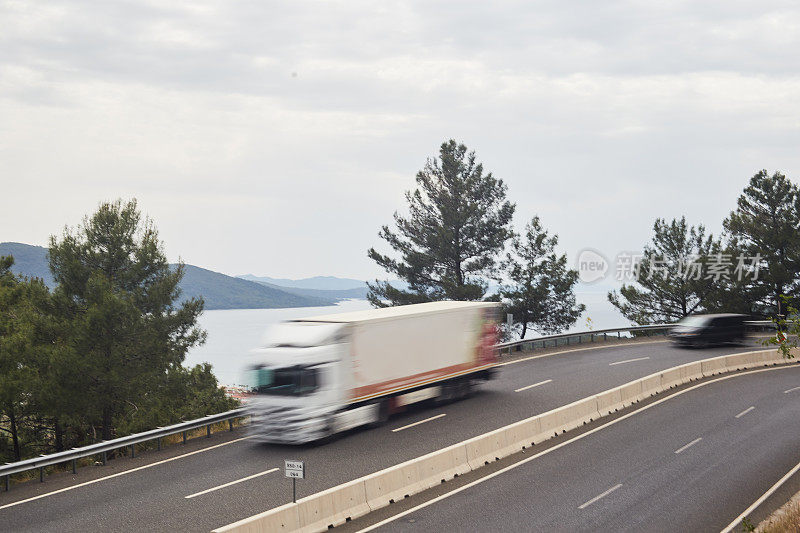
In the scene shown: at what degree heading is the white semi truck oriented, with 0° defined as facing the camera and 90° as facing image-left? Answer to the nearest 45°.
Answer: approximately 45°

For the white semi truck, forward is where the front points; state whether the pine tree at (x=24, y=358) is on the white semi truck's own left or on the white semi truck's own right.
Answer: on the white semi truck's own right

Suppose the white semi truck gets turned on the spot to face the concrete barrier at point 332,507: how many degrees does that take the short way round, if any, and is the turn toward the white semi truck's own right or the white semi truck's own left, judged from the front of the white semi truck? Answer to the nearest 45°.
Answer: approximately 45° to the white semi truck's own left

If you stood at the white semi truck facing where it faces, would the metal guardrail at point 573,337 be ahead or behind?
behind

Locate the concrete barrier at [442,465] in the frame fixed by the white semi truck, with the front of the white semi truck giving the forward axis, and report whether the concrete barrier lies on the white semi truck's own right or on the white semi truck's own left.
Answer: on the white semi truck's own left

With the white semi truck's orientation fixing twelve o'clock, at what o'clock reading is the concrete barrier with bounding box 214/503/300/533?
The concrete barrier is roughly at 11 o'clock from the white semi truck.

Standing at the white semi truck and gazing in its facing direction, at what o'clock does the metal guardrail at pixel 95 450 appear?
The metal guardrail is roughly at 1 o'clock from the white semi truck.

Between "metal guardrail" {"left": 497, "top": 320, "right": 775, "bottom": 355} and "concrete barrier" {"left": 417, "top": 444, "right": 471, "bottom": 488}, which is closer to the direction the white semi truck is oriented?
the concrete barrier

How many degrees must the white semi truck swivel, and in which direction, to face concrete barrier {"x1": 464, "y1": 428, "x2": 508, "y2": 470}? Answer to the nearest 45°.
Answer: approximately 90° to its left

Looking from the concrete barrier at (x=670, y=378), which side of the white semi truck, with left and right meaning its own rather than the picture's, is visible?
back

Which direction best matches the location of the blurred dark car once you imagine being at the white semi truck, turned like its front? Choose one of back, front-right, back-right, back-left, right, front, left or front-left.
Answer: back
